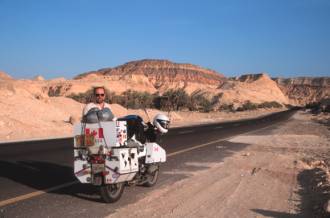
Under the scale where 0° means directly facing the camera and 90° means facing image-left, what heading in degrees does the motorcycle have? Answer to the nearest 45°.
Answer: approximately 225°
